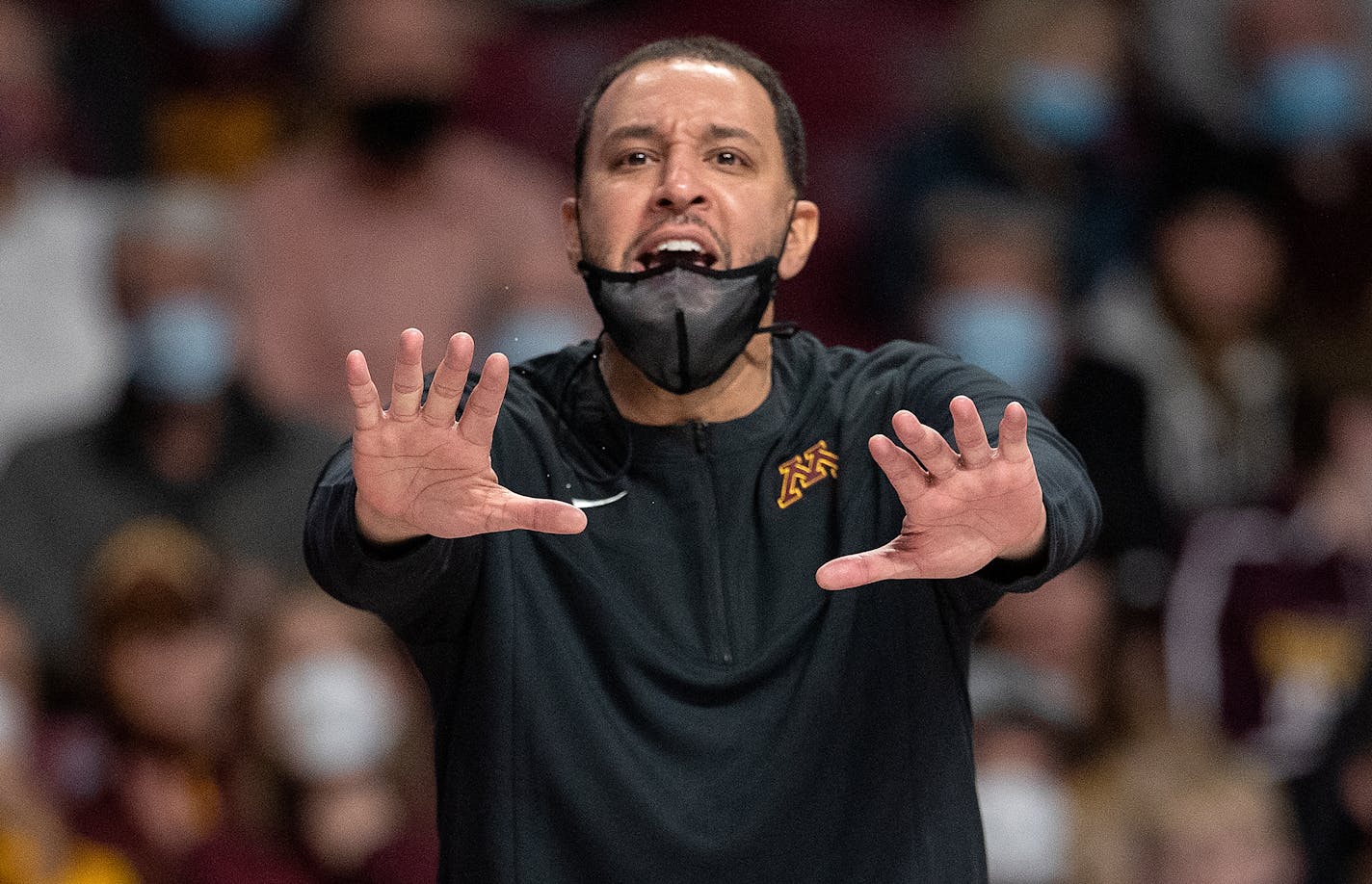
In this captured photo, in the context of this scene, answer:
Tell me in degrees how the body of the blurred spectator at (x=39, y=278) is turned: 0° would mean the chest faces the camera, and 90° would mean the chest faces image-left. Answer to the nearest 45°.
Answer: approximately 0°

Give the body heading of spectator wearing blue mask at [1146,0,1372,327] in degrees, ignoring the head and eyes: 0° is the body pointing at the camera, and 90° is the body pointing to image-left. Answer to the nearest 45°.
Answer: approximately 0°

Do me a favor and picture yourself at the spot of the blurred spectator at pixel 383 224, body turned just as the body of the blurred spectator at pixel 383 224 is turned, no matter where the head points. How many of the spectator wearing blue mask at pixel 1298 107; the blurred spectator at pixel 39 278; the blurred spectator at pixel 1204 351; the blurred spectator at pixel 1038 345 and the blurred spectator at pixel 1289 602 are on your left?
4

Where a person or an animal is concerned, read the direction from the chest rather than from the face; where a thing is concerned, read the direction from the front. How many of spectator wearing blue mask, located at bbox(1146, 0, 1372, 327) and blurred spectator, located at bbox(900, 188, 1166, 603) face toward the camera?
2

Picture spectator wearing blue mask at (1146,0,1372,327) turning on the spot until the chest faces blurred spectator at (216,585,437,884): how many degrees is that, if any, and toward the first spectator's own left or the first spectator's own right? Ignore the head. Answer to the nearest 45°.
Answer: approximately 45° to the first spectator's own right

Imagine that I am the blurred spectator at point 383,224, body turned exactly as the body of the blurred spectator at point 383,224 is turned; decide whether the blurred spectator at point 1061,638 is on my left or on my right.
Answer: on my left

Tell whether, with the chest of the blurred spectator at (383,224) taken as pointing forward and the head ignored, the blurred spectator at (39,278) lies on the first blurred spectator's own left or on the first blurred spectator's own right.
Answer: on the first blurred spectator's own right

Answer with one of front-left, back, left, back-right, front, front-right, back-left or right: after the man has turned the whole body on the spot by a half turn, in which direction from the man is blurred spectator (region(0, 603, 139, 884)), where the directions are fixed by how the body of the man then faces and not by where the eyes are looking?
front-left
